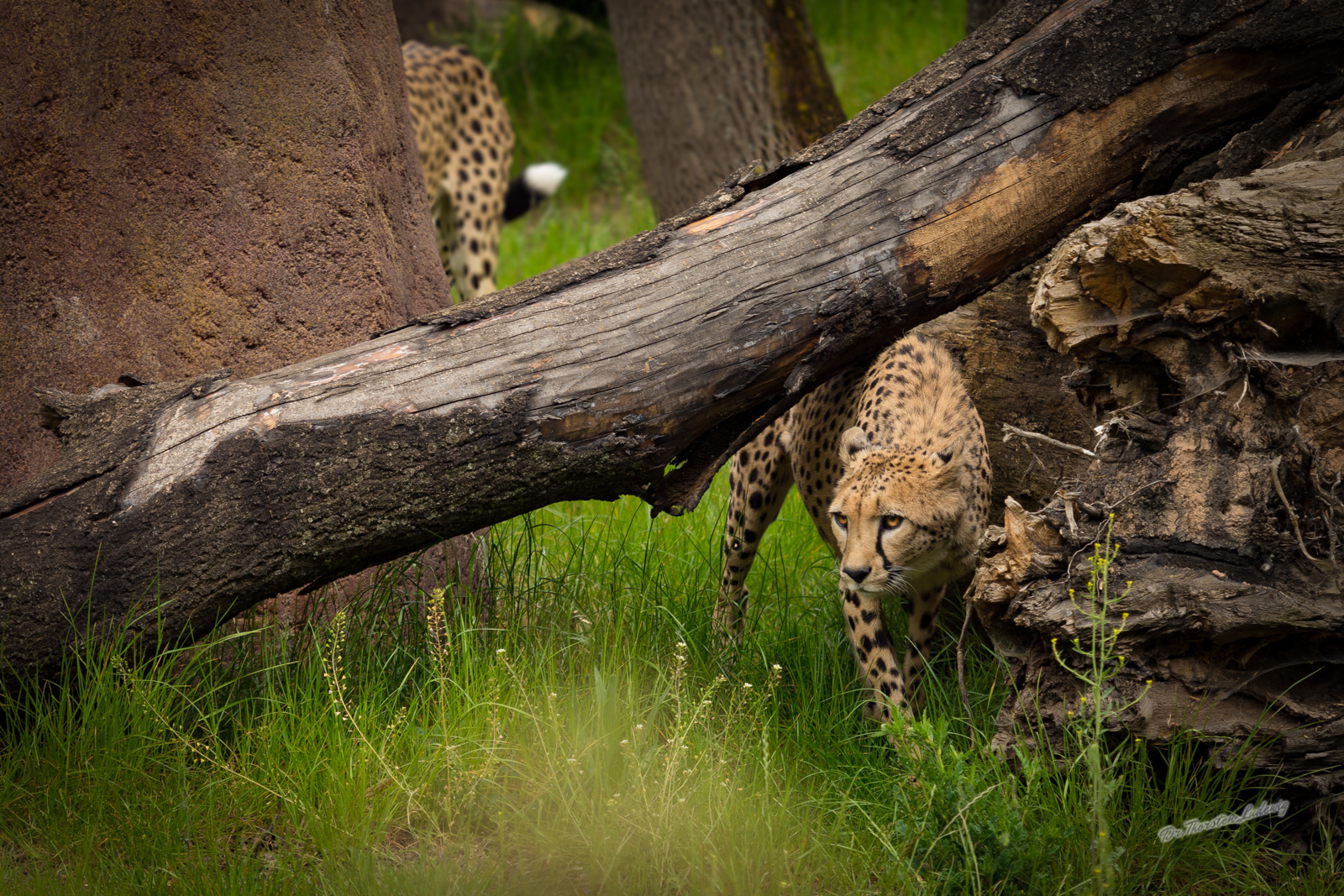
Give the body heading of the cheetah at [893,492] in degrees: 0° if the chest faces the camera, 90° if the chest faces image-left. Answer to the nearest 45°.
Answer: approximately 315°

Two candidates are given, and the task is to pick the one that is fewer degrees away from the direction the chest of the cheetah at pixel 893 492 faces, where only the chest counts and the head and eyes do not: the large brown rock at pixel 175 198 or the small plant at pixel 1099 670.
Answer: the small plant

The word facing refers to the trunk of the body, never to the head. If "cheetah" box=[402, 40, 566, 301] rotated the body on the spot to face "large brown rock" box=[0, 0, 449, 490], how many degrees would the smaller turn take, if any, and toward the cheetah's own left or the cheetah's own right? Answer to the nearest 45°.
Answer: approximately 90° to the cheetah's own left
